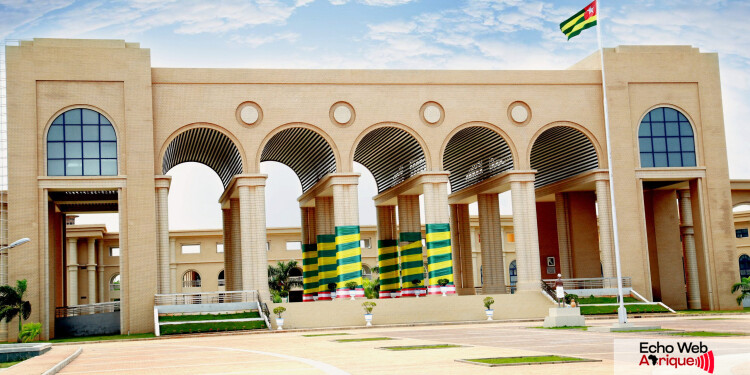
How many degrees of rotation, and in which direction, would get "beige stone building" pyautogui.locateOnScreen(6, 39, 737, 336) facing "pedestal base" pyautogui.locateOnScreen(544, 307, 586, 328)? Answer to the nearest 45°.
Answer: approximately 45° to its left

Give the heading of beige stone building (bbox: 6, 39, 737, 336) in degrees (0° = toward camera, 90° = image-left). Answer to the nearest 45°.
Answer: approximately 0°

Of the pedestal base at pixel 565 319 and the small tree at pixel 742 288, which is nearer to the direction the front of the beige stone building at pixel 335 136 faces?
the pedestal base

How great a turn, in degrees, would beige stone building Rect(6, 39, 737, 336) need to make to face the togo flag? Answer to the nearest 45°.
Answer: approximately 45° to its left

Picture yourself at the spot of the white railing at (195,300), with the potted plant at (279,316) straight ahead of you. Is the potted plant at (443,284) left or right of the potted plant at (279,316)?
left
